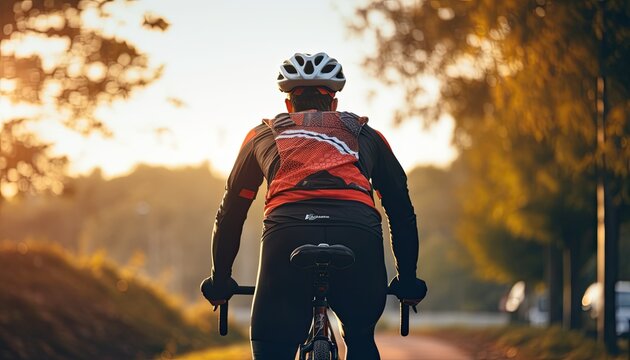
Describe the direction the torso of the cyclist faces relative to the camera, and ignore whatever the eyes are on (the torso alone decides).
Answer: away from the camera

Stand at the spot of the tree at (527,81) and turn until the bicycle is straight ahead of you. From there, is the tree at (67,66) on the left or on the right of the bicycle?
right

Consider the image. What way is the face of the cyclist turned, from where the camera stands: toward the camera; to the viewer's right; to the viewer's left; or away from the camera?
away from the camera

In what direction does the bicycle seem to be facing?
away from the camera
